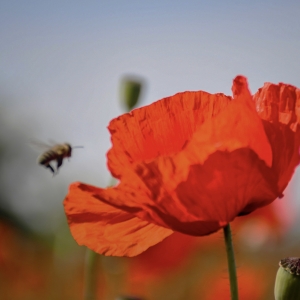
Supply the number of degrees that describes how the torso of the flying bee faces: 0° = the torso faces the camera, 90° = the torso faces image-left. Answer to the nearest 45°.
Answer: approximately 270°

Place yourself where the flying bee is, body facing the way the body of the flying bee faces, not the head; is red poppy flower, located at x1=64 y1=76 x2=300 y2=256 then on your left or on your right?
on your right
